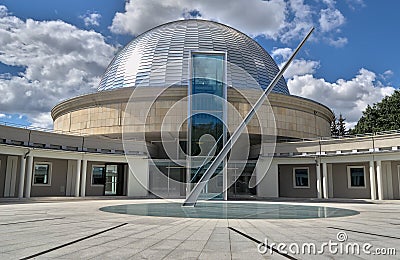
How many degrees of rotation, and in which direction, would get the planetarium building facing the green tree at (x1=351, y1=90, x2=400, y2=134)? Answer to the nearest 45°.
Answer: approximately 135° to its left

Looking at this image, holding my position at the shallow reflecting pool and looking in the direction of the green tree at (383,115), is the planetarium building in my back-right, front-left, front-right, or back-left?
front-left

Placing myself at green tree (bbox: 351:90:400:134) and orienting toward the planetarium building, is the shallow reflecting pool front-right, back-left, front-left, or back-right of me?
front-left

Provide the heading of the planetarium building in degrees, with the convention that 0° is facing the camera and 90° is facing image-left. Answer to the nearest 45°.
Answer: approximately 0°

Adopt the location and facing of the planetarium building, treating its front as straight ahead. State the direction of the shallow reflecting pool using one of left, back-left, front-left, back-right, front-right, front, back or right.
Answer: front

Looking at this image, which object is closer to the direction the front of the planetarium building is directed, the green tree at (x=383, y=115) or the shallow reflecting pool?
the shallow reflecting pool

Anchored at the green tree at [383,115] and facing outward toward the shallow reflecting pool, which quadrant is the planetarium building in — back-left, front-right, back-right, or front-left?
front-right
